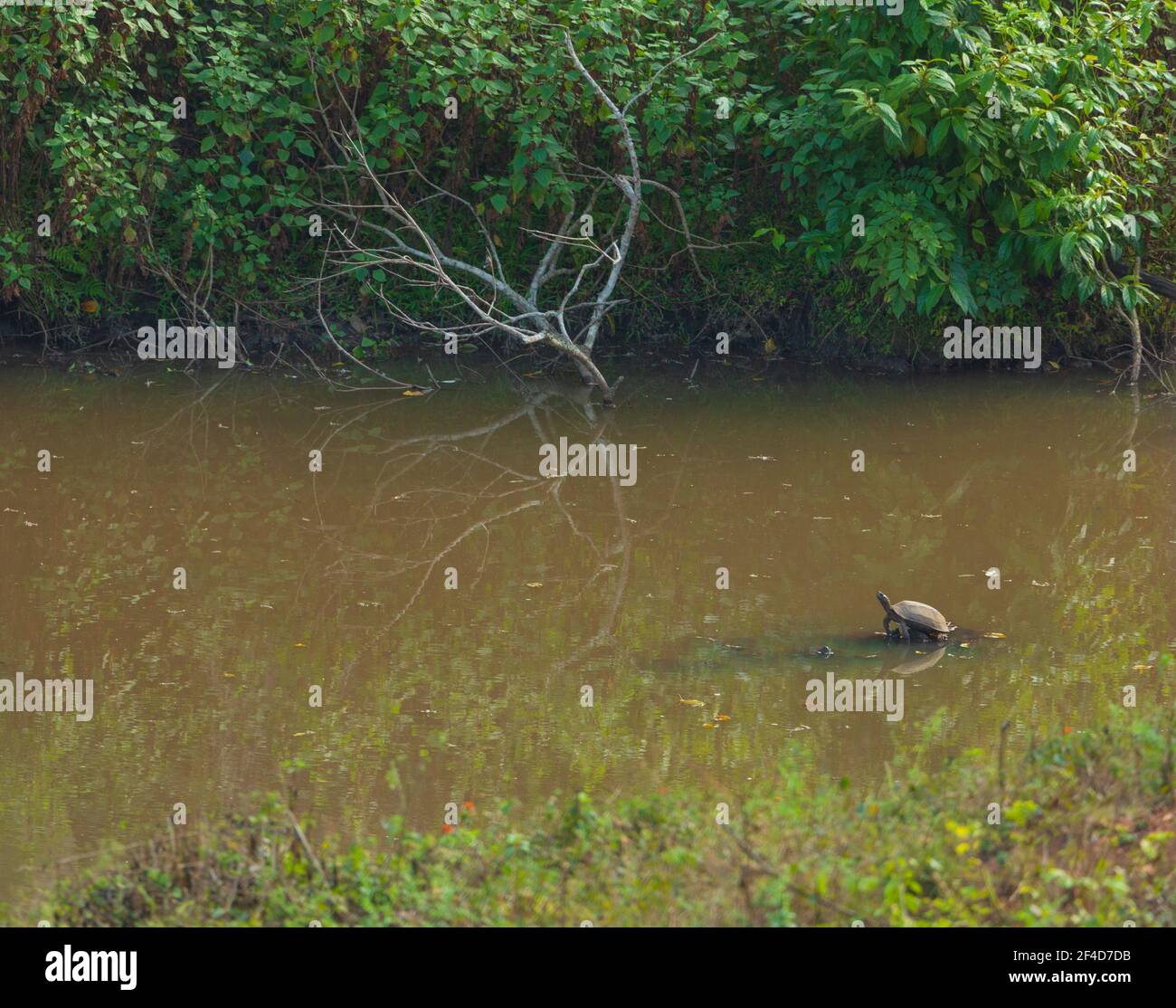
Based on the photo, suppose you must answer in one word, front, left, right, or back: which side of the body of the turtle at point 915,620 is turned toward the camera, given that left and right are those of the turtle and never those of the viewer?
left
